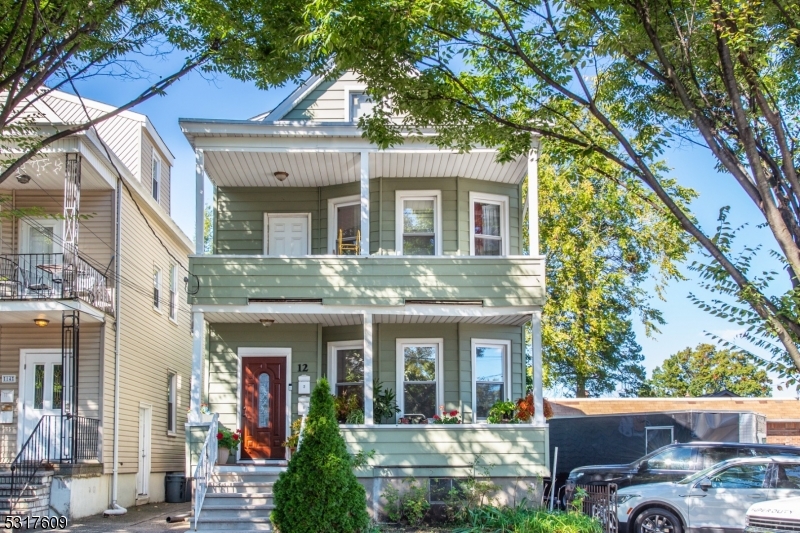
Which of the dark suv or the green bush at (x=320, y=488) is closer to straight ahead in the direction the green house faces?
the green bush

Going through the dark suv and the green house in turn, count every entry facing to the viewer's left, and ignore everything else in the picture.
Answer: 1

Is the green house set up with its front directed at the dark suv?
no

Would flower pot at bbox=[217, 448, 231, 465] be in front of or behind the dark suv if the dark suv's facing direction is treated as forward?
in front

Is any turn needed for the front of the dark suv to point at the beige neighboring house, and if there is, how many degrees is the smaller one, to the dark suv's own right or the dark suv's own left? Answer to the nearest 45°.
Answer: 0° — it already faces it

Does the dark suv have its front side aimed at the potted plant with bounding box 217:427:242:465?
yes

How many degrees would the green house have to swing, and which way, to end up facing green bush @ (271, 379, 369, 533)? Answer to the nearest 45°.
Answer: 0° — it already faces it

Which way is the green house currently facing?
toward the camera

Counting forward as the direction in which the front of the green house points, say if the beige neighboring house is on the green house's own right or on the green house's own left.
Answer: on the green house's own right

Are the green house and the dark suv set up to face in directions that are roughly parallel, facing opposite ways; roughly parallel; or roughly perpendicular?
roughly perpendicular

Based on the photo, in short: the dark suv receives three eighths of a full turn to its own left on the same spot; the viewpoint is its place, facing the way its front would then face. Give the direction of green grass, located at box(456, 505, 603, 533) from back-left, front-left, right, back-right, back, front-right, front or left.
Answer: right

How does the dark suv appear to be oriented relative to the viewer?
to the viewer's left

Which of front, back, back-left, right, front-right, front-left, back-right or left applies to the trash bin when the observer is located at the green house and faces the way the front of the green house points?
back-right

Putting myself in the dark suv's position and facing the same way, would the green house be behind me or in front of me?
in front
